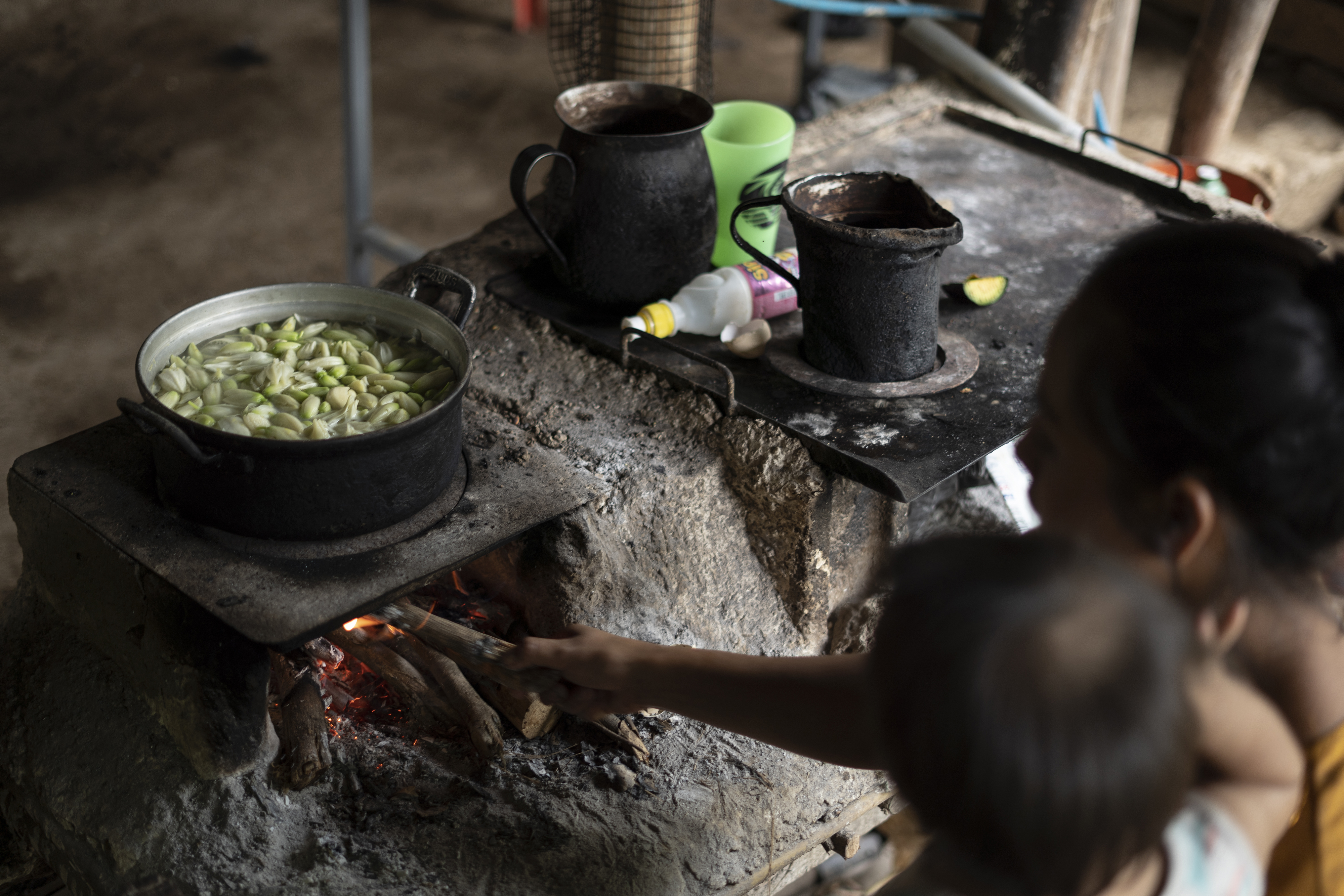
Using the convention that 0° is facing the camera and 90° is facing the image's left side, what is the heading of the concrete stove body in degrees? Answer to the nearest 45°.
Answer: approximately 315°

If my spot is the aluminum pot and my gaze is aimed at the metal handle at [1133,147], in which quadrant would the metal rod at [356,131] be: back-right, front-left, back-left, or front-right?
front-left

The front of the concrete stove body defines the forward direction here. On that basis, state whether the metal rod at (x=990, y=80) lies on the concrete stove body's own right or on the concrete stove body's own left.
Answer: on the concrete stove body's own left

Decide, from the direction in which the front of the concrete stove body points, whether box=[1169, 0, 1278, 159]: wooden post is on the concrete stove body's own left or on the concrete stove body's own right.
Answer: on the concrete stove body's own left
